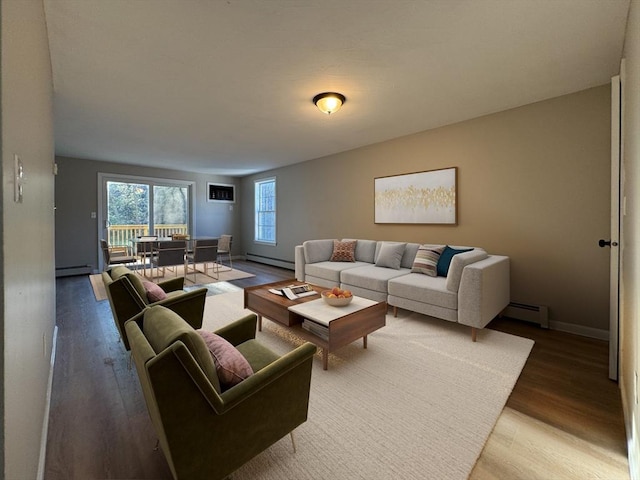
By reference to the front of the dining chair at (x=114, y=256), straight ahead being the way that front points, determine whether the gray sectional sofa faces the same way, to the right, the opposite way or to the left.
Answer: the opposite way

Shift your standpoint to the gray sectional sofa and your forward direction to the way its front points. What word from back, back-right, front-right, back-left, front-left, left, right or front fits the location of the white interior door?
left

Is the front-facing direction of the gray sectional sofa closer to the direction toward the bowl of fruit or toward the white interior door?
the bowl of fruit

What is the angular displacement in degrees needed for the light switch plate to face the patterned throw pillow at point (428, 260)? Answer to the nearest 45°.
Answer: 0° — it already faces it

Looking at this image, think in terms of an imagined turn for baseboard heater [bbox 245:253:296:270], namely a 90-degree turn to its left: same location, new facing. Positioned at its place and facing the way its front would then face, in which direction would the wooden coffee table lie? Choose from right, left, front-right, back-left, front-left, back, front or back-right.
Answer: front-right

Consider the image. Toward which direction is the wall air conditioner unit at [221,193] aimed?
toward the camera

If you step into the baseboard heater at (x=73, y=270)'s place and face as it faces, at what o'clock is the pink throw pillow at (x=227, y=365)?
The pink throw pillow is roughly at 12 o'clock from the baseboard heater.

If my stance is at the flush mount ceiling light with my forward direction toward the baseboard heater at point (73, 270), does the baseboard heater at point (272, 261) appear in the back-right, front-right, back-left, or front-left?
front-right

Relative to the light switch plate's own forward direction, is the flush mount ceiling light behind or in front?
in front

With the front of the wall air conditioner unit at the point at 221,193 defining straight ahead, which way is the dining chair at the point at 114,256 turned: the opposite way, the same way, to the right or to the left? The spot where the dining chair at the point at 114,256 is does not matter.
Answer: to the left

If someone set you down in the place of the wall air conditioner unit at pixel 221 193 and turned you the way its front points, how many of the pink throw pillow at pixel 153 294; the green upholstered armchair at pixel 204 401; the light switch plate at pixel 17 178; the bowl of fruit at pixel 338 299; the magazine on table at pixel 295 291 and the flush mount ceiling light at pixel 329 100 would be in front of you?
6

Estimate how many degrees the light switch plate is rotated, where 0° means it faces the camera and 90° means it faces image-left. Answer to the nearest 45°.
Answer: approximately 270°

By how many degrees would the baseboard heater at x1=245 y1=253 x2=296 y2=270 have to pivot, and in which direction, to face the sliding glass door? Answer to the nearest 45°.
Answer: approximately 45° to its right

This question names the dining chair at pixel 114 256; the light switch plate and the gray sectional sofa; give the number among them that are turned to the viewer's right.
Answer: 2

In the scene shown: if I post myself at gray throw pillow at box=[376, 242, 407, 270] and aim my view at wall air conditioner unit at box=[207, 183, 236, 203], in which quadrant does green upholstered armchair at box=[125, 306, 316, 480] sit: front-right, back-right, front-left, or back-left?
back-left

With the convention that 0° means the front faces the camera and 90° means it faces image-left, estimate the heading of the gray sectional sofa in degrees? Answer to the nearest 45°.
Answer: approximately 45°

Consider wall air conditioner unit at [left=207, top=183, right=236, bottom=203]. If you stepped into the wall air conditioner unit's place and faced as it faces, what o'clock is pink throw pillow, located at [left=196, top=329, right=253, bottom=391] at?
The pink throw pillow is roughly at 12 o'clock from the wall air conditioner unit.

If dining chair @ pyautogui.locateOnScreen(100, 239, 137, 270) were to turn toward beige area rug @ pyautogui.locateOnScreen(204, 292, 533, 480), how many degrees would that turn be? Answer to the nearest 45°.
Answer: approximately 90° to its right

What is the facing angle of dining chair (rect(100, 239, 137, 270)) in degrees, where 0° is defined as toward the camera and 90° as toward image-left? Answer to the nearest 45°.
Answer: approximately 270°

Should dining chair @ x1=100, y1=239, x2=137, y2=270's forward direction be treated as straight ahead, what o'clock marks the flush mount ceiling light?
The flush mount ceiling light is roughly at 2 o'clock from the dining chair.
